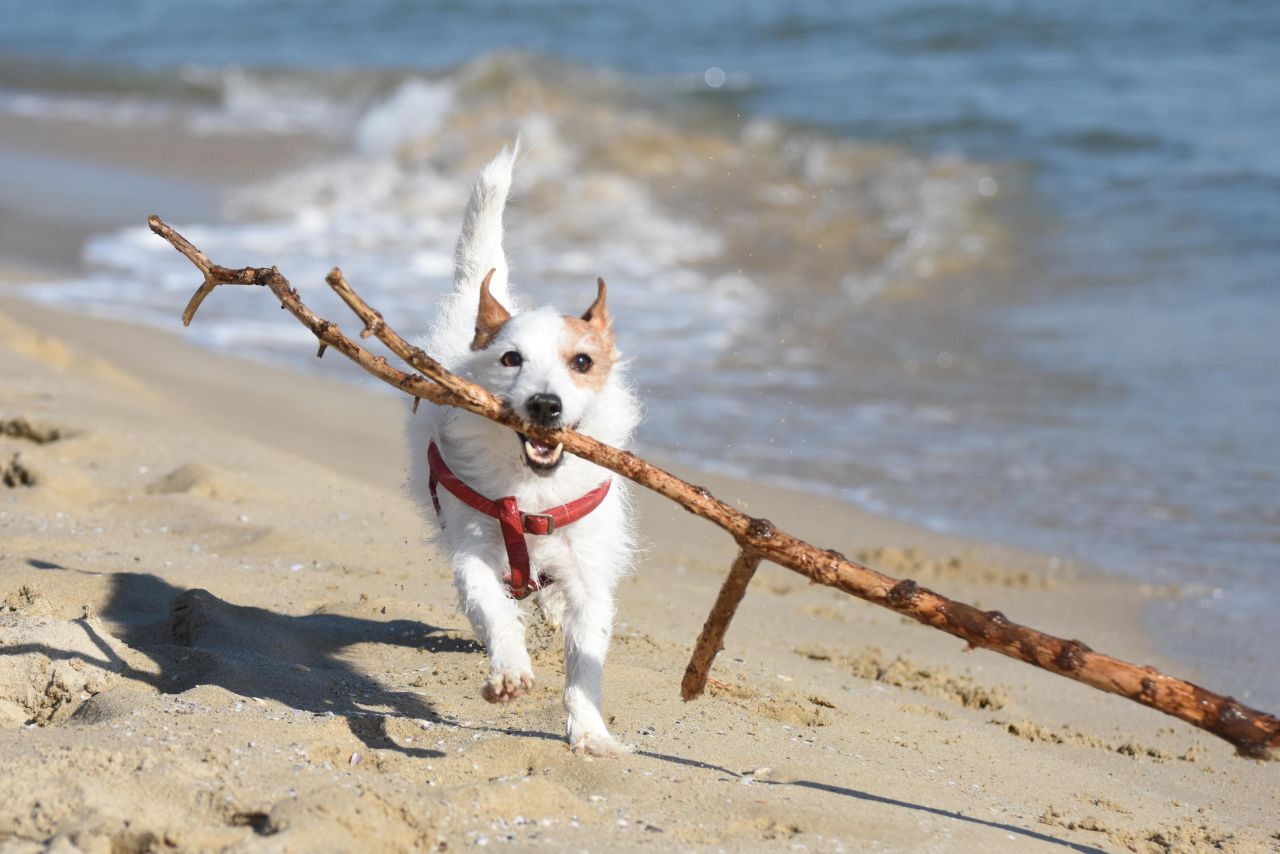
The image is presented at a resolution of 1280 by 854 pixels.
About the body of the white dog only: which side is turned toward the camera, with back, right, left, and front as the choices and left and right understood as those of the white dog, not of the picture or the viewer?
front
